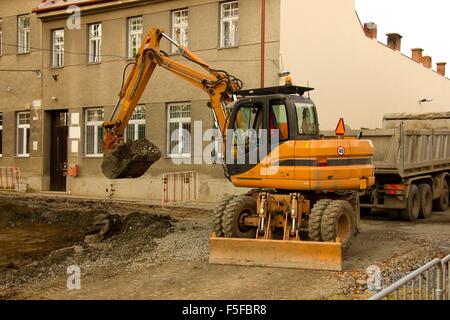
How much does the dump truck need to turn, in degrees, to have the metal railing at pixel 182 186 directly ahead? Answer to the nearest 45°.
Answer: approximately 135° to its left

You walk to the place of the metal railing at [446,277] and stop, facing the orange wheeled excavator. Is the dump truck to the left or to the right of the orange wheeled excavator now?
right

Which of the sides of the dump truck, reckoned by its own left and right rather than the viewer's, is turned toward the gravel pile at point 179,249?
back

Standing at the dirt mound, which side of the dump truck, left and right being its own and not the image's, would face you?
back

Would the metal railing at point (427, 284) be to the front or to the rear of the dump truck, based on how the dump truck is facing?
to the rear

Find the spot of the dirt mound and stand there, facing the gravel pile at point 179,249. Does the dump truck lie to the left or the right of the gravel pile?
left

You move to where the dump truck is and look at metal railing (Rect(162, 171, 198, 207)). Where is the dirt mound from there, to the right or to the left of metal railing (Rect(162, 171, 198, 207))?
left

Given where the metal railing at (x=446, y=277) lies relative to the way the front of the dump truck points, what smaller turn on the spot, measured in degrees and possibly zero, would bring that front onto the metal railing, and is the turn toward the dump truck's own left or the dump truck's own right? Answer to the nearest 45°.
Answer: approximately 135° to the dump truck's own right

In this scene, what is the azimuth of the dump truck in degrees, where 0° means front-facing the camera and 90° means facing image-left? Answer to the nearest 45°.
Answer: approximately 225°

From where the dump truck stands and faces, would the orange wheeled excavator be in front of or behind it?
behind
